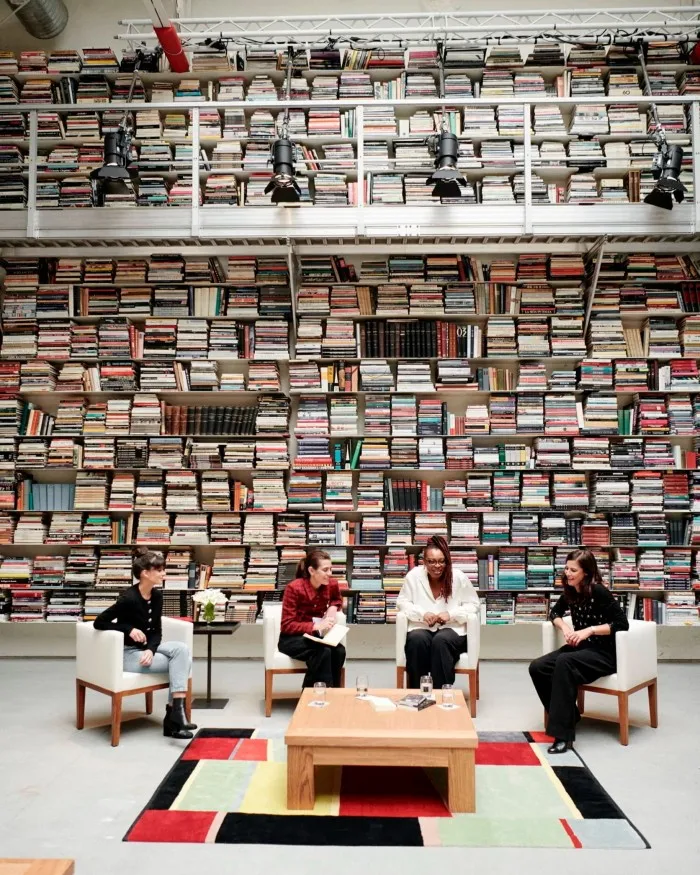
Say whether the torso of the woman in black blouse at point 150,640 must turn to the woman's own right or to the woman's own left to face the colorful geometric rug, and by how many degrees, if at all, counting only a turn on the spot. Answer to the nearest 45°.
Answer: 0° — they already face it

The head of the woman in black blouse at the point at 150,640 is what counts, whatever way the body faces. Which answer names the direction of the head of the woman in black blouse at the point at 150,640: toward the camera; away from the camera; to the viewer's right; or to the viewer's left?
to the viewer's right

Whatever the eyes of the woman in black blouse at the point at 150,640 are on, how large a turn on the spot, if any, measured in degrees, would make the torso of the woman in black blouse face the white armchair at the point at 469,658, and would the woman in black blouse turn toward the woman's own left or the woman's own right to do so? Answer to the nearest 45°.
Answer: approximately 45° to the woman's own left

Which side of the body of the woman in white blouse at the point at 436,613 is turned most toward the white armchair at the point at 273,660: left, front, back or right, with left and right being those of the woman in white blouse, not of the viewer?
right

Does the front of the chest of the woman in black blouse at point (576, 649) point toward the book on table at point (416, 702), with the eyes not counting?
yes
